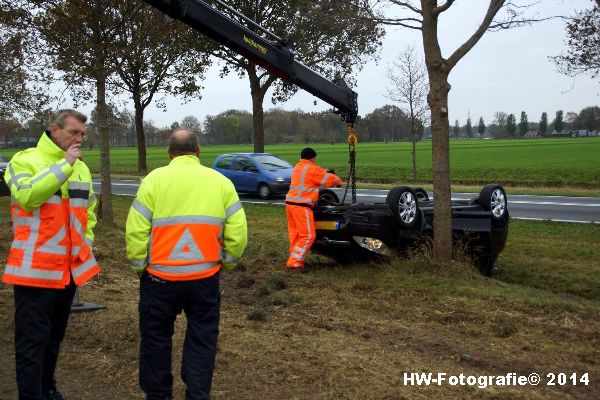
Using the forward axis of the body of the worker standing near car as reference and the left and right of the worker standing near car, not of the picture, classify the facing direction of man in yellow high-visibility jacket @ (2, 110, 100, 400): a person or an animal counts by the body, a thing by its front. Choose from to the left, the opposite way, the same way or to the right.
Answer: to the right

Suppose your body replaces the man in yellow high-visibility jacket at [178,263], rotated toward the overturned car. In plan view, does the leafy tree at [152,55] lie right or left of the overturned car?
left

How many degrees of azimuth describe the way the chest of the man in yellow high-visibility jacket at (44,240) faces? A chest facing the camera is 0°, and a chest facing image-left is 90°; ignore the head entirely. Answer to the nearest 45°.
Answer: approximately 315°

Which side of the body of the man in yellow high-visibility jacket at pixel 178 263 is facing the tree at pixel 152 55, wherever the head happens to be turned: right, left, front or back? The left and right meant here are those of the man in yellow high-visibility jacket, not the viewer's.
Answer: front

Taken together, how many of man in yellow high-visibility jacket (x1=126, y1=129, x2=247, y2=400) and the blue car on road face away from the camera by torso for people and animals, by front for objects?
1

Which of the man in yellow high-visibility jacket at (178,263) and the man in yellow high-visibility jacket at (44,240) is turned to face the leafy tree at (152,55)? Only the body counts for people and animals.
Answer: the man in yellow high-visibility jacket at (178,263)

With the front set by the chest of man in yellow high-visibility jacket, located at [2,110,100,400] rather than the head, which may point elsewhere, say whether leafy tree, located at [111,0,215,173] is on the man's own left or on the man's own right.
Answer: on the man's own left

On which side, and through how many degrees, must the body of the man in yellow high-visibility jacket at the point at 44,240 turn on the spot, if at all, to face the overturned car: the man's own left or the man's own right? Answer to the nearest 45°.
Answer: approximately 90° to the man's own left

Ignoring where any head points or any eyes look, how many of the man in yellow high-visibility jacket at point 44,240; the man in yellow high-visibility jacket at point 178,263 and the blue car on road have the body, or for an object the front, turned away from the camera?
1

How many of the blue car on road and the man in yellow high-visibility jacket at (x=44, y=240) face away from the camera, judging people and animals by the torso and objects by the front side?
0

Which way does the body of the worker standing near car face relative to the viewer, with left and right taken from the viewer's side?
facing away from the viewer and to the right of the viewer

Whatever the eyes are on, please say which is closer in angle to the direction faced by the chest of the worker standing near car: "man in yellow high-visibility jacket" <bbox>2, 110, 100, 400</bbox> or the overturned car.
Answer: the overturned car

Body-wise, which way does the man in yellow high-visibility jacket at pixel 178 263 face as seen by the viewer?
away from the camera

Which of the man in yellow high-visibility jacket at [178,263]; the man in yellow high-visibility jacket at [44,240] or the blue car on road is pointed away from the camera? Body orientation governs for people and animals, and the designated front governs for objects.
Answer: the man in yellow high-visibility jacket at [178,263]

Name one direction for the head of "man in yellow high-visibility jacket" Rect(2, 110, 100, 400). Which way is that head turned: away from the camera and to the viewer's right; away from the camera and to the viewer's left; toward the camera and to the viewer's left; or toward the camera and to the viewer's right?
toward the camera and to the viewer's right

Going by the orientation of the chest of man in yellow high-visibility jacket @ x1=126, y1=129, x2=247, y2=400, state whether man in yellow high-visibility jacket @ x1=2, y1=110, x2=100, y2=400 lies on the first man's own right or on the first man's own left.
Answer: on the first man's own left

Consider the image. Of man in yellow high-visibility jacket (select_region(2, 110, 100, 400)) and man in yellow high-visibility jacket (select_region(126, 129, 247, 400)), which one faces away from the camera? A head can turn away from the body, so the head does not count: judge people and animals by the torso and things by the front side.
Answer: man in yellow high-visibility jacket (select_region(126, 129, 247, 400))

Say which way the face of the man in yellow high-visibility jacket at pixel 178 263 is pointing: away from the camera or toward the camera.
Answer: away from the camera
